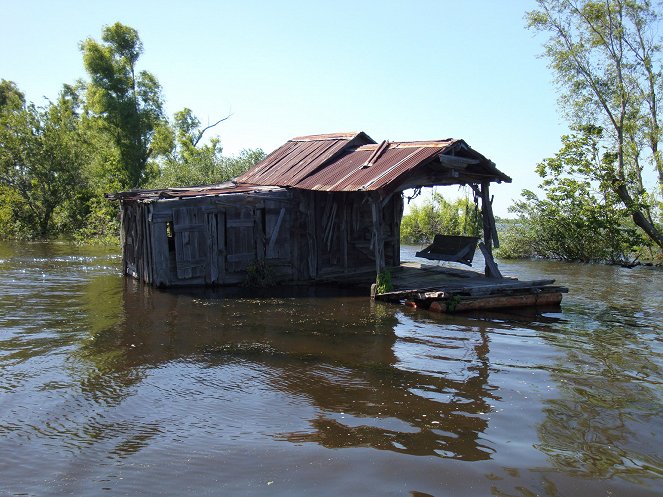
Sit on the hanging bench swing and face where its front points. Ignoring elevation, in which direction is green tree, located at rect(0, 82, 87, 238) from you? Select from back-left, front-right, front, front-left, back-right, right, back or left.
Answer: right

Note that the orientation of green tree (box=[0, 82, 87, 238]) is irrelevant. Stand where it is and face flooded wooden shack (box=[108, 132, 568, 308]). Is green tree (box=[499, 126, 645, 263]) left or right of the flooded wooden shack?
left

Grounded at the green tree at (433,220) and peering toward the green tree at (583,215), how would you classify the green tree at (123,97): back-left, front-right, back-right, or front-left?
back-right

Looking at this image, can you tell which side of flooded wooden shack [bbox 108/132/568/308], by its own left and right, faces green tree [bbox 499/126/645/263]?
left

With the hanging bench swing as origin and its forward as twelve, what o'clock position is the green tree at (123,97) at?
The green tree is roughly at 3 o'clock from the hanging bench swing.

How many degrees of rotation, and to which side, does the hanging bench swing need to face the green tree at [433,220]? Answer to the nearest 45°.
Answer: approximately 135° to its right

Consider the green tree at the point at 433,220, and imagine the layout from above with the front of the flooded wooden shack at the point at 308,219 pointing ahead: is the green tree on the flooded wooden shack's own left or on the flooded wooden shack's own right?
on the flooded wooden shack's own left

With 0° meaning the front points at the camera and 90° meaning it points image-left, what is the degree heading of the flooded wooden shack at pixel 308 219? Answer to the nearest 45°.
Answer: approximately 315°

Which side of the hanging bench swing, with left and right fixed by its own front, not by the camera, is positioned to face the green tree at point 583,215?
back

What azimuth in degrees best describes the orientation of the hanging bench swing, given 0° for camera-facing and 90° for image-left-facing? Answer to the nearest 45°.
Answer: approximately 45°
